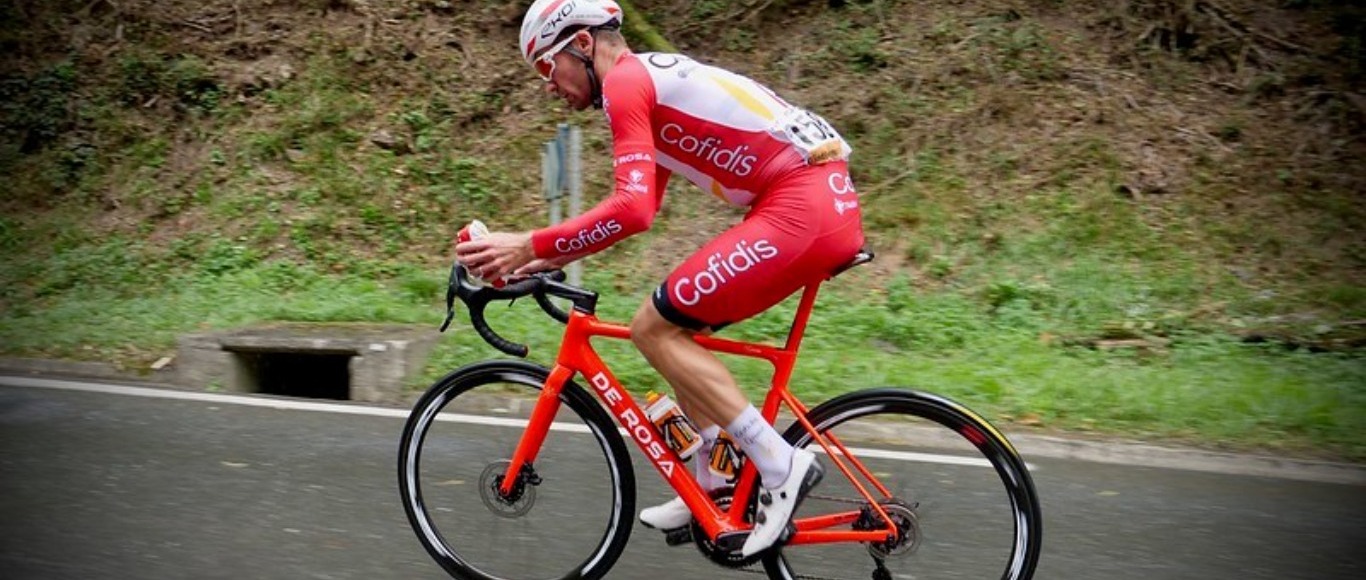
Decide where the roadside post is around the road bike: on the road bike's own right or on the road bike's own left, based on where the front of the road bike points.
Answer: on the road bike's own right

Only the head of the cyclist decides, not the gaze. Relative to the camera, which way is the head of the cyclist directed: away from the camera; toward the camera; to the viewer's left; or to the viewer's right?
to the viewer's left

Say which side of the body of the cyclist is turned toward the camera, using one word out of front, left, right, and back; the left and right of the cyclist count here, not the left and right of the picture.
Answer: left

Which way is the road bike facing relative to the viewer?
to the viewer's left
